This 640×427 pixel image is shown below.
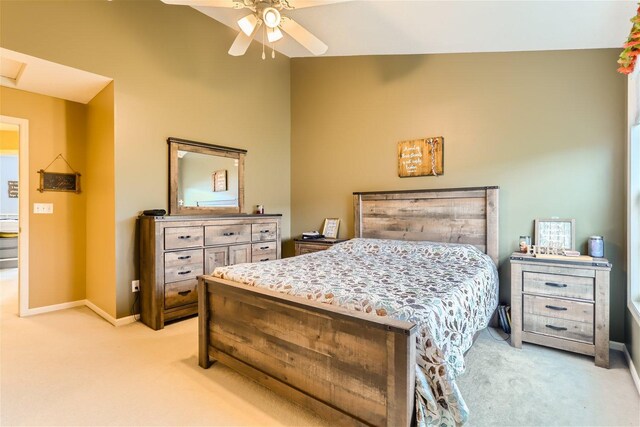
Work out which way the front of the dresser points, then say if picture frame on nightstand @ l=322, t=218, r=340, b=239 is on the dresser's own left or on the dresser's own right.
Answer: on the dresser's own left

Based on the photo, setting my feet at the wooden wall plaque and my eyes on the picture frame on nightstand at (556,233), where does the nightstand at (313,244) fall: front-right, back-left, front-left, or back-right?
back-right

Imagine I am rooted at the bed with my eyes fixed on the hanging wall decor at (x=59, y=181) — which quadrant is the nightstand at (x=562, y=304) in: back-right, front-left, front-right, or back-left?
back-right

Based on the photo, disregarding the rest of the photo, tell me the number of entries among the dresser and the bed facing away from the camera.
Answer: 0

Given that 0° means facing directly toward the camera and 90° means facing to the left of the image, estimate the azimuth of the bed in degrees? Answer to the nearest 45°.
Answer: approximately 45°

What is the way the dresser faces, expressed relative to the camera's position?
facing the viewer and to the right of the viewer

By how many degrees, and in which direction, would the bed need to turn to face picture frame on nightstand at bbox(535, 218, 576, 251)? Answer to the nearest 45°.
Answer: approximately 180°

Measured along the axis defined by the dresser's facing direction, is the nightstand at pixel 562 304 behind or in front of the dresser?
in front
